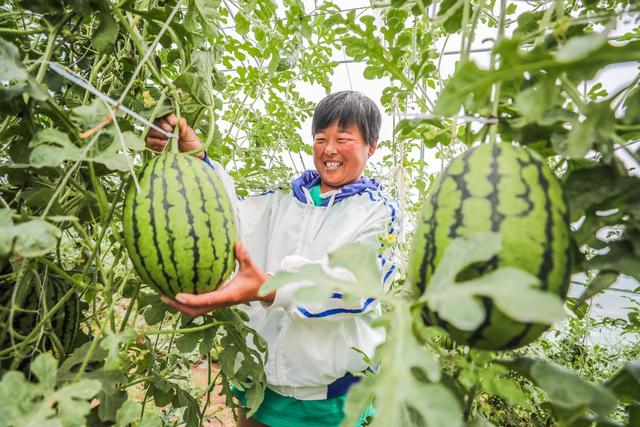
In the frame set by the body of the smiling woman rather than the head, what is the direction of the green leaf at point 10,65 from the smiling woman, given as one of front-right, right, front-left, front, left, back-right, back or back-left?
front

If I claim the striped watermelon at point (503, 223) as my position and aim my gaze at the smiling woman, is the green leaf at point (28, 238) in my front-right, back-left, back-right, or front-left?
front-left

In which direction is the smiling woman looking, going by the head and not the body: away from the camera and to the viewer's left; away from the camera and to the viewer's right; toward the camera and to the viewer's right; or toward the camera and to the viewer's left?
toward the camera and to the viewer's left

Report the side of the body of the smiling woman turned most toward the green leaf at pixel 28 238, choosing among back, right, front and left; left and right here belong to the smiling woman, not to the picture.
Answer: front

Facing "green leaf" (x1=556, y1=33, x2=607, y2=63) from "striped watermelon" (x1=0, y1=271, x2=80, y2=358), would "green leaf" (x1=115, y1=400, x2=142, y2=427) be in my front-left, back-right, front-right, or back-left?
front-right

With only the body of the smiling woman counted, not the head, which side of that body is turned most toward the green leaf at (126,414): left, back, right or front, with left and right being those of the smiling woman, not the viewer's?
front

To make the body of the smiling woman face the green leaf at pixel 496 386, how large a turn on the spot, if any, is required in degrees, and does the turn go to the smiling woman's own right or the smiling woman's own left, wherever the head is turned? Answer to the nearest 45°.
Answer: approximately 45° to the smiling woman's own left

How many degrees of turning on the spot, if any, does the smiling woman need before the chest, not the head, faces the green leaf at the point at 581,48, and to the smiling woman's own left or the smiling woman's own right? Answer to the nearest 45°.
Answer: approximately 45° to the smiling woman's own left

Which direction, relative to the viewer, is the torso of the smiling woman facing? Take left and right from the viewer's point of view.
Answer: facing the viewer and to the left of the viewer

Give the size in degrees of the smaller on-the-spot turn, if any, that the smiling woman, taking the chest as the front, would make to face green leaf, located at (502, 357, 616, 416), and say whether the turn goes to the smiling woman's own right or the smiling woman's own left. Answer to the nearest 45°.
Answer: approximately 45° to the smiling woman's own left

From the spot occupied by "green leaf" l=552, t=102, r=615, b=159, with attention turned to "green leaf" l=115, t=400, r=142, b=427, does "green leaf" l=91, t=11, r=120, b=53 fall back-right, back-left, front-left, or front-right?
front-right

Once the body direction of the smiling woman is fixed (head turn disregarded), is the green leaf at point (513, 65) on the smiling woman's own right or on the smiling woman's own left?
on the smiling woman's own left

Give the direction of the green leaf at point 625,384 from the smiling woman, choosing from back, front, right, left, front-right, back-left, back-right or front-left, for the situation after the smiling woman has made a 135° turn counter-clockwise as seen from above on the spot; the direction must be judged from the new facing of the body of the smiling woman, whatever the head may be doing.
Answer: right
